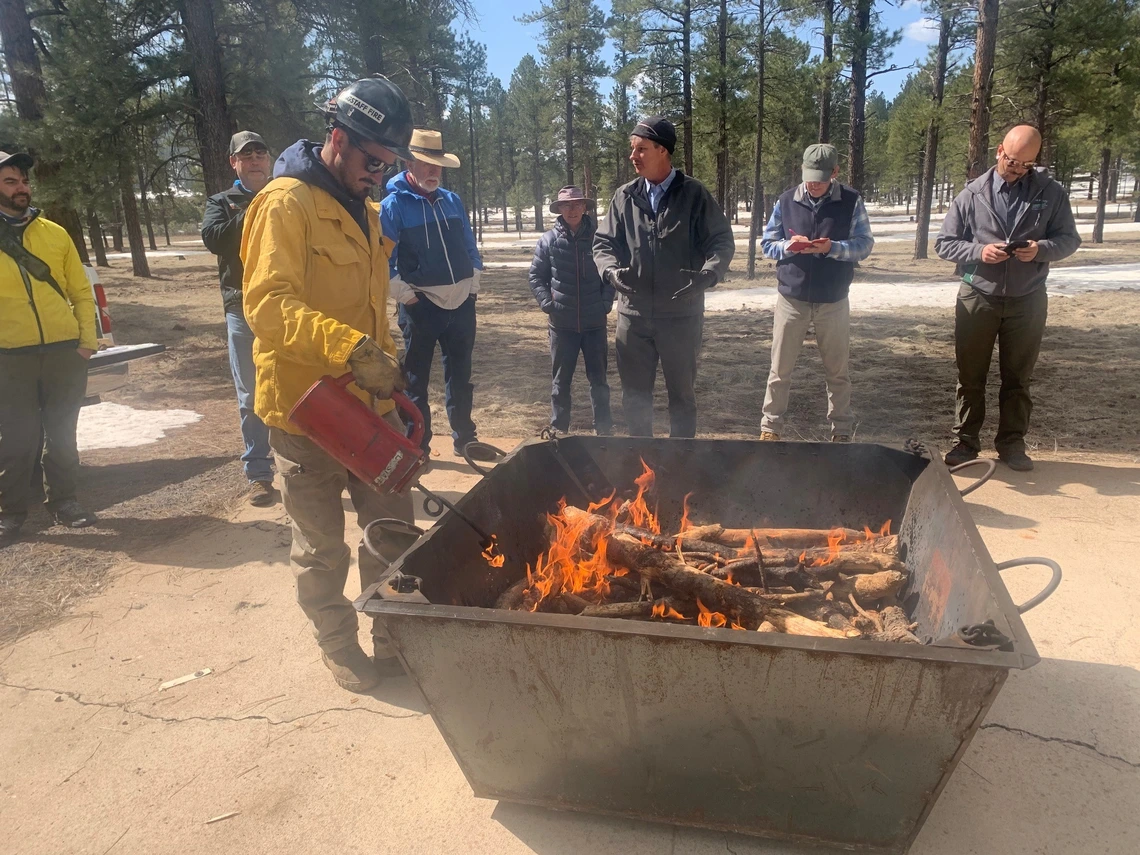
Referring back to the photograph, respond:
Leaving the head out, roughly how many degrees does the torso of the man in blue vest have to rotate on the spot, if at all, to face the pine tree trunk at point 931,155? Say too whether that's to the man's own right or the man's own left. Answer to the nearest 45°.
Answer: approximately 180°

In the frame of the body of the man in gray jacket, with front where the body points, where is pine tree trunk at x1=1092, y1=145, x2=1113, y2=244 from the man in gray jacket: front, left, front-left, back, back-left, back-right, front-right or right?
back

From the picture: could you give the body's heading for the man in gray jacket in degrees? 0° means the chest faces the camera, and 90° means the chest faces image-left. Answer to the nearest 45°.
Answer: approximately 0°
